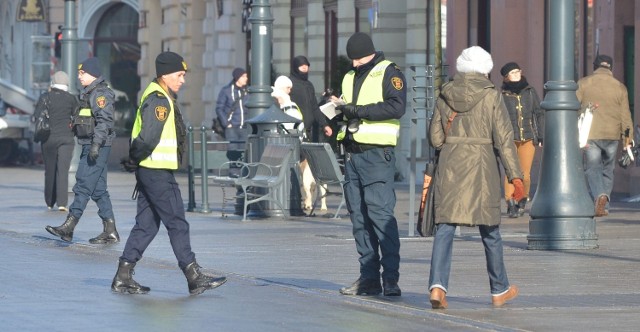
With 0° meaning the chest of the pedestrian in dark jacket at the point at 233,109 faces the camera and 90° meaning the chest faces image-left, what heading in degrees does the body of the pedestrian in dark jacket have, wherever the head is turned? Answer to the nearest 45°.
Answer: approximately 315°

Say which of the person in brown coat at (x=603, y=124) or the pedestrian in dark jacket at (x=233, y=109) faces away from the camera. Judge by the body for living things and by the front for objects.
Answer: the person in brown coat

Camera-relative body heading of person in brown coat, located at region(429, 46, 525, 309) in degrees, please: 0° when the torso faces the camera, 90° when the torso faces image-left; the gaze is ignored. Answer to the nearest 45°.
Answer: approximately 180°

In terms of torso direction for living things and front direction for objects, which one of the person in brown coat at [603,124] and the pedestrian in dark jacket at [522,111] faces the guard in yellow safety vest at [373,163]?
the pedestrian in dark jacket

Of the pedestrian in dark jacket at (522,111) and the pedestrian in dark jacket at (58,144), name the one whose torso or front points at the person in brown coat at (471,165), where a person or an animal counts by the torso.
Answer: the pedestrian in dark jacket at (522,111)

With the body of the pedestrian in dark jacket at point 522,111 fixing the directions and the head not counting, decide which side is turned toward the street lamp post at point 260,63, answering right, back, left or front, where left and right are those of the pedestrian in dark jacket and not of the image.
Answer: right

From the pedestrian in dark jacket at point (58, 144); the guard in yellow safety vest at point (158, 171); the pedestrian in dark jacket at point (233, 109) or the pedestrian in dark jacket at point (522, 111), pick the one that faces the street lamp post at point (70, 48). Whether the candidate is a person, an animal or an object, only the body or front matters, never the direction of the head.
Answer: the pedestrian in dark jacket at point (58, 144)

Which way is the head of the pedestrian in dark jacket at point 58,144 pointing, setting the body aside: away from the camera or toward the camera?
away from the camera

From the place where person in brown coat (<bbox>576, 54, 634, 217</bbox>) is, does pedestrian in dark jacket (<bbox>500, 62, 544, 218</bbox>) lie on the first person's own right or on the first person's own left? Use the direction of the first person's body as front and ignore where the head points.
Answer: on the first person's own left

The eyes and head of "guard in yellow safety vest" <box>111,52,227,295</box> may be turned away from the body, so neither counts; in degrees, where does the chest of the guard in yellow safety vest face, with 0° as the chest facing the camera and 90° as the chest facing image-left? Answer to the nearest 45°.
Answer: approximately 270°

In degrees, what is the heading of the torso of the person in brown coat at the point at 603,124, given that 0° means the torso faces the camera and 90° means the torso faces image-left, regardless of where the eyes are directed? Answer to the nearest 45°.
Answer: approximately 180°

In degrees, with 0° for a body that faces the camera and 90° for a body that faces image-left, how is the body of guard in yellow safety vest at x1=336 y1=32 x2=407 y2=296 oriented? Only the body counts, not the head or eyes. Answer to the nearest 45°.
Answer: approximately 45°

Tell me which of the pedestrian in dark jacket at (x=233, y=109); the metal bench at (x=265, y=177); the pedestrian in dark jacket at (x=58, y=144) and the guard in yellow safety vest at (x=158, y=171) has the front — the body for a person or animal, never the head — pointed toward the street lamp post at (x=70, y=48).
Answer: the pedestrian in dark jacket at (x=58, y=144)
